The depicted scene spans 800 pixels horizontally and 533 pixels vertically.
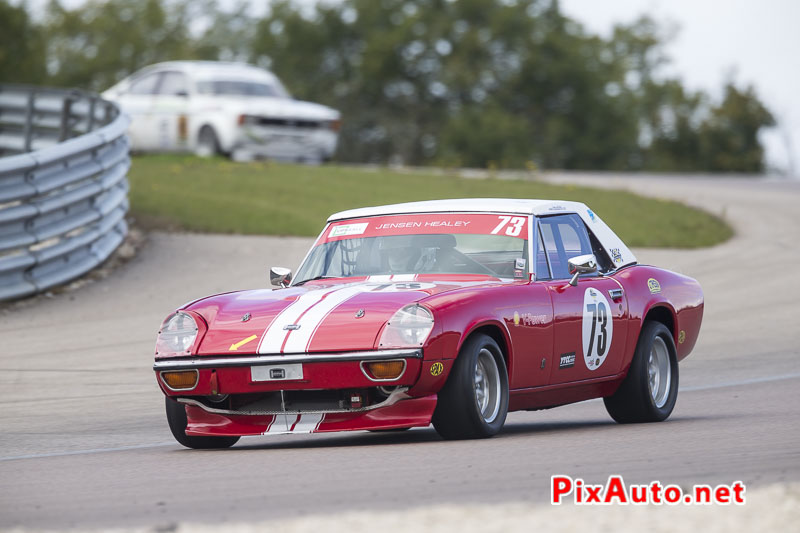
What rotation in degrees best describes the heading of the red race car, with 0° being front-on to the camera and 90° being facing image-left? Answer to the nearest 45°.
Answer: approximately 45°
